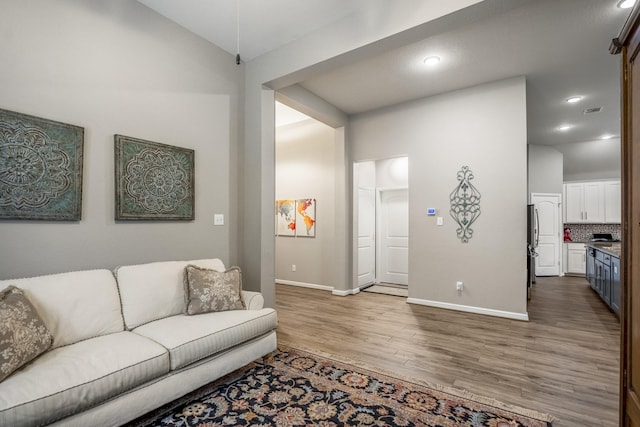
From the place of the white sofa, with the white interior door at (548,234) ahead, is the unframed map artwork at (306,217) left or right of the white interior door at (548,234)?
left

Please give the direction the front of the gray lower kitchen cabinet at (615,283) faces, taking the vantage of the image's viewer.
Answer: facing to the left of the viewer

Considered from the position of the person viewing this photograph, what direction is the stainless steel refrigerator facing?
facing to the right of the viewer

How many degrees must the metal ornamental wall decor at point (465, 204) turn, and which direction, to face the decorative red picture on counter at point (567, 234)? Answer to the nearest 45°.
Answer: approximately 135° to its left

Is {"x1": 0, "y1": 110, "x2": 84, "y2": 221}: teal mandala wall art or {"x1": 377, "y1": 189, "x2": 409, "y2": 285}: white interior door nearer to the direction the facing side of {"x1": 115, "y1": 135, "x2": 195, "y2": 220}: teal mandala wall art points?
the white interior door

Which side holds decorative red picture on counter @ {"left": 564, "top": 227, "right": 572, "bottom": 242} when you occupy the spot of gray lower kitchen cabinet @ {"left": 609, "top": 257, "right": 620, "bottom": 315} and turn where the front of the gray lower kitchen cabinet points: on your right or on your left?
on your right

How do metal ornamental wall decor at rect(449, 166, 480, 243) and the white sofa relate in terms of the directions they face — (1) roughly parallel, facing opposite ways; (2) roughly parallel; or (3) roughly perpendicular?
roughly perpendicular

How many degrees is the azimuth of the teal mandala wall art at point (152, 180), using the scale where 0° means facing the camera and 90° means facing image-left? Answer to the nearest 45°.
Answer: approximately 315°

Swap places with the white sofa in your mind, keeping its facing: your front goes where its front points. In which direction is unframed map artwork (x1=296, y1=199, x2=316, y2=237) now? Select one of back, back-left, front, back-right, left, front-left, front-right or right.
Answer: left

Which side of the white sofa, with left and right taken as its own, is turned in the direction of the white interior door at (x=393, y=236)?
left

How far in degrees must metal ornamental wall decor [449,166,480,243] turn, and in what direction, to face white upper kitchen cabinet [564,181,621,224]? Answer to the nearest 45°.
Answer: approximately 135° to its left

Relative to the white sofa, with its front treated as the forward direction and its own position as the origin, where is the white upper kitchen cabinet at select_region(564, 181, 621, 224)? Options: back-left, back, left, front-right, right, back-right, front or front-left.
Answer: front-left
